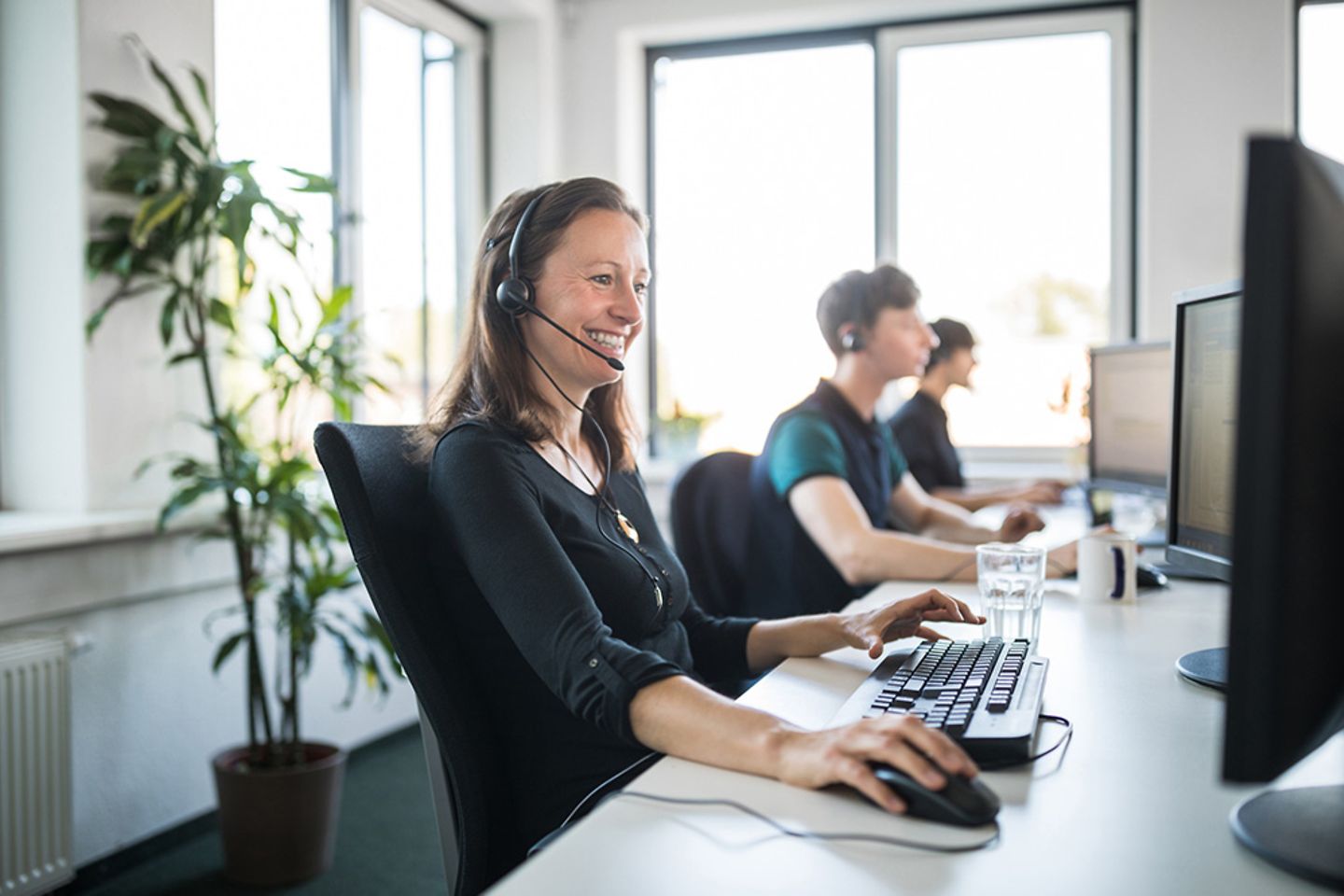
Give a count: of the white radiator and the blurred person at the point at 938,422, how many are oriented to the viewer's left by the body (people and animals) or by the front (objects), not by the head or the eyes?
0

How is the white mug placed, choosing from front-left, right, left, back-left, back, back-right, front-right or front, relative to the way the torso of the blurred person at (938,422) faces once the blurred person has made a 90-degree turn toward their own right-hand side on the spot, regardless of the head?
front

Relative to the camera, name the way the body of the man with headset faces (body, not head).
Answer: to the viewer's right

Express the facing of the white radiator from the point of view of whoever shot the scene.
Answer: facing the viewer and to the right of the viewer

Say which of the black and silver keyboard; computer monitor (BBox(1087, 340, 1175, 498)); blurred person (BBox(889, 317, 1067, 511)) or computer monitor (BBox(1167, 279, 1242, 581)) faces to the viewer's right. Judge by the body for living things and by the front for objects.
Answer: the blurred person

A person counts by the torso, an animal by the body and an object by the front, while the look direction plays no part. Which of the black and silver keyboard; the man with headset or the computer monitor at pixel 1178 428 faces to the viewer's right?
the man with headset

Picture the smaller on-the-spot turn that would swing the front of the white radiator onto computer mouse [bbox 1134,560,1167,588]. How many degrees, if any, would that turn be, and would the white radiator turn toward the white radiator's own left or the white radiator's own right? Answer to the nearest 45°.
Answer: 0° — it already faces it

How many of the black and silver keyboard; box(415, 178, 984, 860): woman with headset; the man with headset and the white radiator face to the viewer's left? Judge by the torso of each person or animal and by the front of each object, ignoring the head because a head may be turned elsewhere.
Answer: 1

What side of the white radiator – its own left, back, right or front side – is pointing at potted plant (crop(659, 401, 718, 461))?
left

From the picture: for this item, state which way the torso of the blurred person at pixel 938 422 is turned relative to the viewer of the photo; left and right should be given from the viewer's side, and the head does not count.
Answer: facing to the right of the viewer

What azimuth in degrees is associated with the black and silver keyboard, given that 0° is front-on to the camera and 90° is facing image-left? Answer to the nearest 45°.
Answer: approximately 90°

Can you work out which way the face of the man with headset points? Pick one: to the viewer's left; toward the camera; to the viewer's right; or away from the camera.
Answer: to the viewer's right

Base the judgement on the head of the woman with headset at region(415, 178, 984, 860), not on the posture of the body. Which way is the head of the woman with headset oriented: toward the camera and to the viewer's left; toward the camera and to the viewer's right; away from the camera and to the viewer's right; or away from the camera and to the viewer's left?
toward the camera and to the viewer's right

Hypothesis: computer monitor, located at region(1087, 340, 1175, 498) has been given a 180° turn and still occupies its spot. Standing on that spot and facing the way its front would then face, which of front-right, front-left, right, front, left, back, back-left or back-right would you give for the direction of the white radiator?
back
